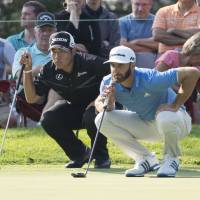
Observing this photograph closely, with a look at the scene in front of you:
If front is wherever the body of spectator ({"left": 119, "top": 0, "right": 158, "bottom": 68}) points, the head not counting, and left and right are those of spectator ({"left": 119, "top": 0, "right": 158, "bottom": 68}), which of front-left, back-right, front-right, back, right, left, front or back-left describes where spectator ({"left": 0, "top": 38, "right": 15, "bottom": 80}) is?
right

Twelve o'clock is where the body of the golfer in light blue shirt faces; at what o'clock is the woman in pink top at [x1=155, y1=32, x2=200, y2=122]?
The woman in pink top is roughly at 5 o'clock from the golfer in light blue shirt.

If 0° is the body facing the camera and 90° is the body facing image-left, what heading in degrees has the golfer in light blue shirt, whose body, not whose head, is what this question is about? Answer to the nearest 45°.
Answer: approximately 45°

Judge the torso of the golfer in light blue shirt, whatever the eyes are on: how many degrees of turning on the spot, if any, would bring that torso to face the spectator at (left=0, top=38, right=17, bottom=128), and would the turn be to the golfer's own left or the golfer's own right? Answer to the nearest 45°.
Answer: approximately 90° to the golfer's own right

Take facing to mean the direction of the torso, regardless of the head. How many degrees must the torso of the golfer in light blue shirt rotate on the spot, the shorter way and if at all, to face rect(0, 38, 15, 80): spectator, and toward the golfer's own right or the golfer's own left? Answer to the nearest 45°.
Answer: approximately 90° to the golfer's own right

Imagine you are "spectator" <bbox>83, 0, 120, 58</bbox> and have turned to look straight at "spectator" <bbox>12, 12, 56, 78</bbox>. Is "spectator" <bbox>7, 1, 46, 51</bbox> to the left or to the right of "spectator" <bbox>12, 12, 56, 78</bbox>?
right

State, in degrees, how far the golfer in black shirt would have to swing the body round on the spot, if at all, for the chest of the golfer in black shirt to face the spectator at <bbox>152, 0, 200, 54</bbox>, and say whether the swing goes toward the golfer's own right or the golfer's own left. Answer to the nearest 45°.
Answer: approximately 180°

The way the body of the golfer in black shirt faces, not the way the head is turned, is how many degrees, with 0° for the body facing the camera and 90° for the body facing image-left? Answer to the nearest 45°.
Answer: approximately 45°
